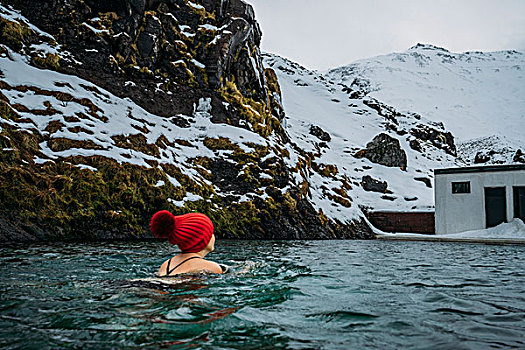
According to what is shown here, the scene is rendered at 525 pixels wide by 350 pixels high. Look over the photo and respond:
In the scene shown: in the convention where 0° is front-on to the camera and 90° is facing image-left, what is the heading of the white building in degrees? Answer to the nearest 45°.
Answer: approximately 0°

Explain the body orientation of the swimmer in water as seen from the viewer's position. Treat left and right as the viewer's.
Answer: facing away from the viewer and to the right of the viewer

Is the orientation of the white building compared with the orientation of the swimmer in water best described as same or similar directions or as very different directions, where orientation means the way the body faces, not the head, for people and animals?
very different directions

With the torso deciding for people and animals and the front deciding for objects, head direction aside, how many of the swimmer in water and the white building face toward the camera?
1

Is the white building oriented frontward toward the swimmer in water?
yes

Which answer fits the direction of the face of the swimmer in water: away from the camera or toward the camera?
away from the camera

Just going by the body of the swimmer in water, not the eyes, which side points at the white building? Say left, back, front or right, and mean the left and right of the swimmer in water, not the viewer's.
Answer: front
